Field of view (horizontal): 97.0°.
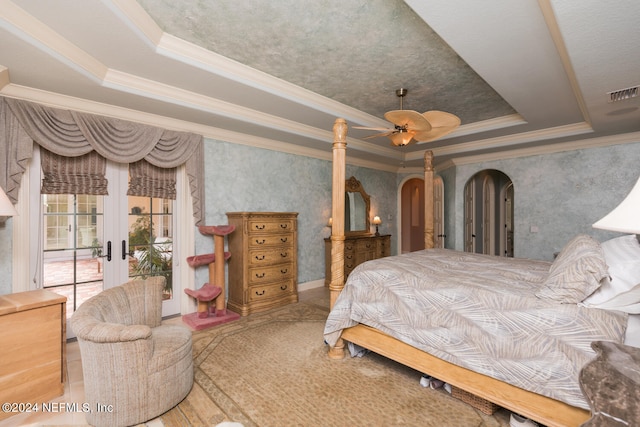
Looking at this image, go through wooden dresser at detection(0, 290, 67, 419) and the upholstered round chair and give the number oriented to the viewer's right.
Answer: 2

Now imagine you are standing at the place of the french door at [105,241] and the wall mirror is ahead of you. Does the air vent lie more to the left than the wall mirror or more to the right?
right

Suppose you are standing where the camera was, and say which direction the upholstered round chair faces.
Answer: facing to the right of the viewer

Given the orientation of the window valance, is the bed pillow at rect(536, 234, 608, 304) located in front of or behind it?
in front

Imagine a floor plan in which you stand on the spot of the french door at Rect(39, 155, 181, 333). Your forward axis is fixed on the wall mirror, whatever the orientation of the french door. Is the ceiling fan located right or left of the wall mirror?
right

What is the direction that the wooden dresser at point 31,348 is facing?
to the viewer's right

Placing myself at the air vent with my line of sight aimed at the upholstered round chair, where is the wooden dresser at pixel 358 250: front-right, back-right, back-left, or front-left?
front-right

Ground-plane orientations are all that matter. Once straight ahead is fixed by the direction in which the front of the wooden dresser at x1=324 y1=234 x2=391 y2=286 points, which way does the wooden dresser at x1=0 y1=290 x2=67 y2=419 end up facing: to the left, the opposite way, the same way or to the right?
to the left

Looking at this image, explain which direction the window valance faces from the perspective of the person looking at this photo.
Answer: facing the viewer and to the right of the viewer

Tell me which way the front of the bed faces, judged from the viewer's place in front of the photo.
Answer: facing away from the viewer and to the left of the viewer
